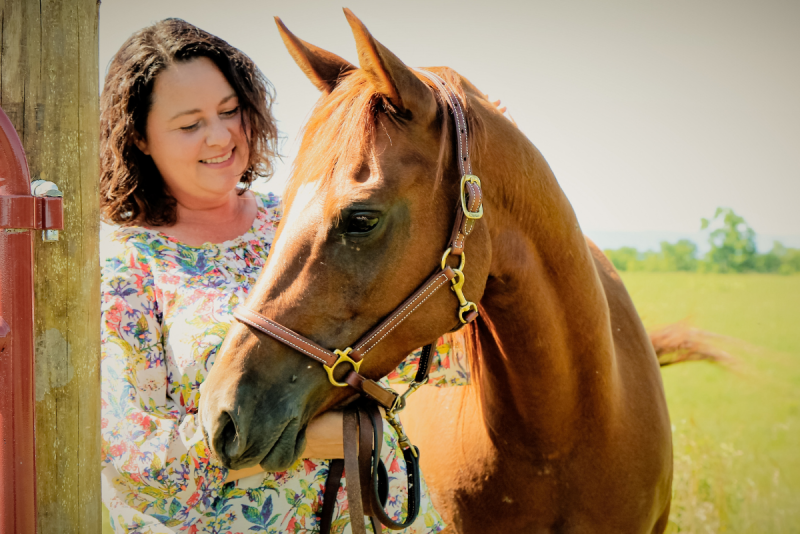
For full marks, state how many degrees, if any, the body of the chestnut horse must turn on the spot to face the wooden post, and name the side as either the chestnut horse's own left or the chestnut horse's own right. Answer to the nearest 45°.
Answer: approximately 45° to the chestnut horse's own right

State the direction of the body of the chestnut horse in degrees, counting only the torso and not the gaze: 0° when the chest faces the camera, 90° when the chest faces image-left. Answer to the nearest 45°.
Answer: approximately 45°

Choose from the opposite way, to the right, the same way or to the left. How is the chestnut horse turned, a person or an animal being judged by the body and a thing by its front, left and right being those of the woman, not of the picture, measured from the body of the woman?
to the right

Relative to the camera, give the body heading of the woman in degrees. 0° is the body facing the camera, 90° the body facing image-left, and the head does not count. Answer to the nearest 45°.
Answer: approximately 315°

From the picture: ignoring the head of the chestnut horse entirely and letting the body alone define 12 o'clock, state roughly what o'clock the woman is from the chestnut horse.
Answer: The woman is roughly at 2 o'clock from the chestnut horse.
